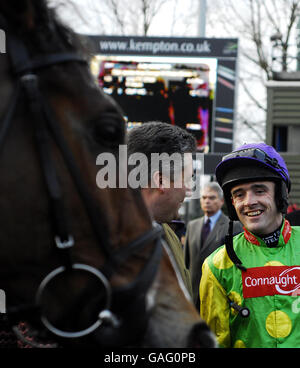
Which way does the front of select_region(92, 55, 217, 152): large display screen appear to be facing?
toward the camera

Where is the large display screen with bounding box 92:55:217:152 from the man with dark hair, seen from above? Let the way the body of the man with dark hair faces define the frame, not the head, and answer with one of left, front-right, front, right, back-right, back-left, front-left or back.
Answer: left

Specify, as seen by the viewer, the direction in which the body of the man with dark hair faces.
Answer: to the viewer's right

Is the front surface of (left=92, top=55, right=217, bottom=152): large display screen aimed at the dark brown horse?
yes

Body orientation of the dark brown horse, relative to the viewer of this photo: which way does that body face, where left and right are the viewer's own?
facing to the right of the viewer

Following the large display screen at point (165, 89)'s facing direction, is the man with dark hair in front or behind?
in front

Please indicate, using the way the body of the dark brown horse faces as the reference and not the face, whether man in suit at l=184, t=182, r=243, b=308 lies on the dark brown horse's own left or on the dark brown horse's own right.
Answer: on the dark brown horse's own left

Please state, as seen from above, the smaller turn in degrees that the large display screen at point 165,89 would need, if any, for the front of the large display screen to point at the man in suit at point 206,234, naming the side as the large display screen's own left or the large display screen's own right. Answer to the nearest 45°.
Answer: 0° — it already faces them

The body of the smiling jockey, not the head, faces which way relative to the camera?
toward the camera

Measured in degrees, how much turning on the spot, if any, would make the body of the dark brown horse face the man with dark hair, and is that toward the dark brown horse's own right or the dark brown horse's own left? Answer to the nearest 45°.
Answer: approximately 90° to the dark brown horse's own left

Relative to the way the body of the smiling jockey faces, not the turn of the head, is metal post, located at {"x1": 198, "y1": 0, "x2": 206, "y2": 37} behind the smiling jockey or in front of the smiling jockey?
behind
